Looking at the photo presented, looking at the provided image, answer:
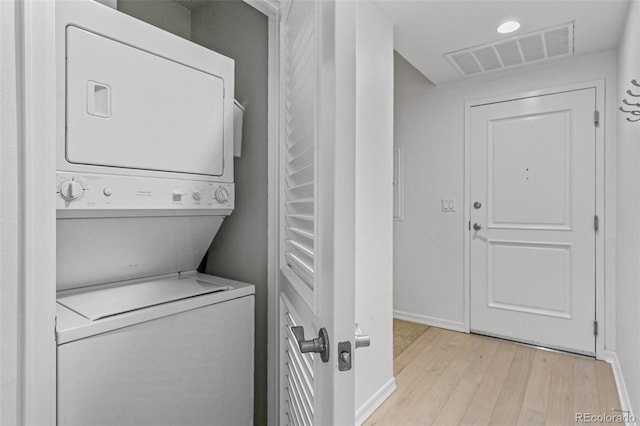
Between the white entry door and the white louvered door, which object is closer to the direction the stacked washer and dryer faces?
the white louvered door

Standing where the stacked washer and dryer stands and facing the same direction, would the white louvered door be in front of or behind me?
in front

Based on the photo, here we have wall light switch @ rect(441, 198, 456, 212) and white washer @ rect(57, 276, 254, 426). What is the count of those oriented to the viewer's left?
0

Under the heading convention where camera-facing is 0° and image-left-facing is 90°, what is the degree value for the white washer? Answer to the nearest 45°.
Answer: approximately 315°

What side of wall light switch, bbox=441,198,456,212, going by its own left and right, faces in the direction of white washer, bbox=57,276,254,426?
front

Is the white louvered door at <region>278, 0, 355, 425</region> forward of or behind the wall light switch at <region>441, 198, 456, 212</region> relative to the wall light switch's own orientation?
forward

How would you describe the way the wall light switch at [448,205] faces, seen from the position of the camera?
facing the viewer

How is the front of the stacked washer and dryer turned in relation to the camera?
facing the viewer and to the right of the viewer

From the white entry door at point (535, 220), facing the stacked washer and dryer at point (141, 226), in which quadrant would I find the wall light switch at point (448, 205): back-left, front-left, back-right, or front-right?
front-right

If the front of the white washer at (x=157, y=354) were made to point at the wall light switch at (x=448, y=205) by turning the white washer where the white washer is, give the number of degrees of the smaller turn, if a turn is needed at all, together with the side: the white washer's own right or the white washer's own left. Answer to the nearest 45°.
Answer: approximately 90° to the white washer's own left

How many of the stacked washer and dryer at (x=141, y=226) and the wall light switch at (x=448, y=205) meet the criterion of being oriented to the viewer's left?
0

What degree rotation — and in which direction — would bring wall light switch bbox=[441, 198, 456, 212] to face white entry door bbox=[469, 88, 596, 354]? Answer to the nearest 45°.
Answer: approximately 90° to its left
